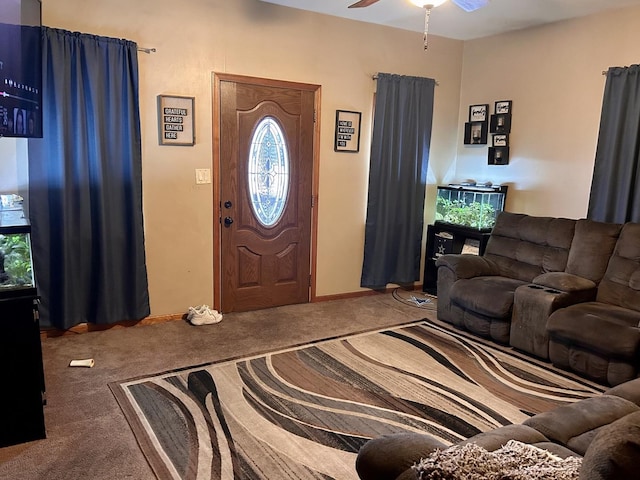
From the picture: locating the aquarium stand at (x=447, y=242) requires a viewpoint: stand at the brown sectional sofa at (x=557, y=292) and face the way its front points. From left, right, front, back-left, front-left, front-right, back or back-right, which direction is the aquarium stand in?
right

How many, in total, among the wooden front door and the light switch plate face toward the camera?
2

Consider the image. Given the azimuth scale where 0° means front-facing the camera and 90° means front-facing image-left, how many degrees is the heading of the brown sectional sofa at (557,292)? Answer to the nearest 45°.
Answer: approximately 45°

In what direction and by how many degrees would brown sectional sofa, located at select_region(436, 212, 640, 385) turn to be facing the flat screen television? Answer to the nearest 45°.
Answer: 0° — it already faces it

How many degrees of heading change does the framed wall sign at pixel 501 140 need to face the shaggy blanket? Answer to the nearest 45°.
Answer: approximately 45° to its left

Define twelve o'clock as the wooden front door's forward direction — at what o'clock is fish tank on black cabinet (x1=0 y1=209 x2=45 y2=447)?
The fish tank on black cabinet is roughly at 1 o'clock from the wooden front door.

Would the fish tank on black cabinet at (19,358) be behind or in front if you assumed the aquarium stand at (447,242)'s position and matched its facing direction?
in front

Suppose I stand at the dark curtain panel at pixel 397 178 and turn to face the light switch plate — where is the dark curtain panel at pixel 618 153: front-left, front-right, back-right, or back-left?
back-left
